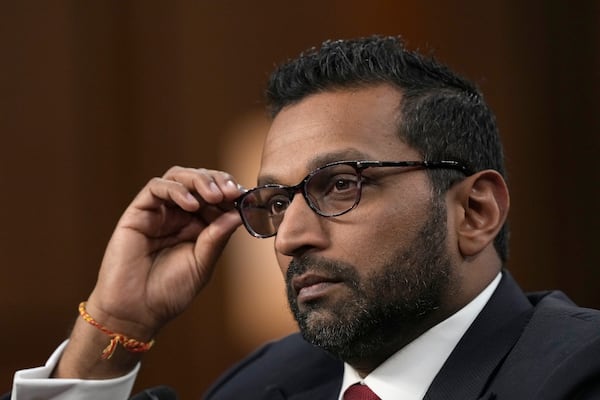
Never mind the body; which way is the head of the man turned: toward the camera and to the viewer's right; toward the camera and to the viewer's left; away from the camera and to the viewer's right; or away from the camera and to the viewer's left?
toward the camera and to the viewer's left

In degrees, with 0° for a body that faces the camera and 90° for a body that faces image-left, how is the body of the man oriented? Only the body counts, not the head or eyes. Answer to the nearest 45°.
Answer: approximately 45°
